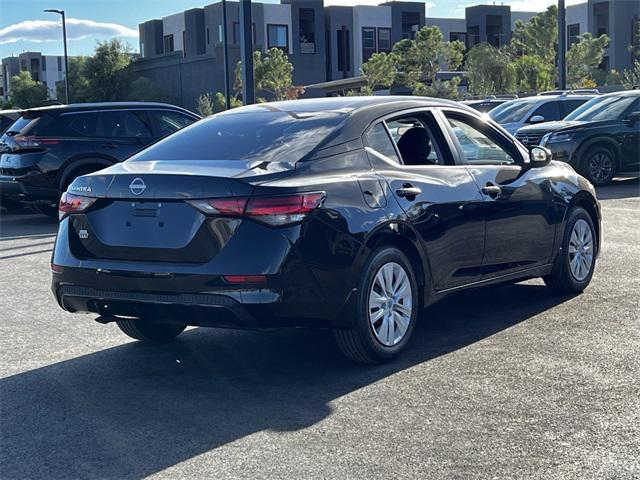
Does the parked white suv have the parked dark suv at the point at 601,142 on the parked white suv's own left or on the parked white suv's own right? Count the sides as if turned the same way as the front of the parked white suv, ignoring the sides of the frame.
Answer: on the parked white suv's own left

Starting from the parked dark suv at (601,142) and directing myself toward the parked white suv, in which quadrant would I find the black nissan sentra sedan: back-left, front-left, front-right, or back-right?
back-left

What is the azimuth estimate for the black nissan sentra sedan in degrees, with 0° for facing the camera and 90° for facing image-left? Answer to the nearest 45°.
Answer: approximately 225°

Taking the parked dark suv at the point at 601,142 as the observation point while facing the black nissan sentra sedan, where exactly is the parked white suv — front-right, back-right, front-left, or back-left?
back-right

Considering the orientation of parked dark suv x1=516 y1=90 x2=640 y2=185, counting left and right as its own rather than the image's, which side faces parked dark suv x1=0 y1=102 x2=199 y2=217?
front

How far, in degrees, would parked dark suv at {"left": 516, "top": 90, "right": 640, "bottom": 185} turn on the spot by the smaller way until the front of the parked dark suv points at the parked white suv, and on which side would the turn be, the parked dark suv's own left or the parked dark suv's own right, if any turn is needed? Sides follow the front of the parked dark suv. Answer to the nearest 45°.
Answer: approximately 135° to the parked dark suv's own right

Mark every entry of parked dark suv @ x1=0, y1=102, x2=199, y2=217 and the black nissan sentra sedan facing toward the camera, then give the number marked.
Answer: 0

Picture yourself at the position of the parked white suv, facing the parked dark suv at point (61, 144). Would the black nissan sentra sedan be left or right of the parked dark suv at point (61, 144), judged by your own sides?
left

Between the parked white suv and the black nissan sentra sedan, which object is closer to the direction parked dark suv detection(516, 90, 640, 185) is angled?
the black nissan sentra sedan

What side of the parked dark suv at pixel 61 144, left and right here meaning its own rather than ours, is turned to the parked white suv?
front

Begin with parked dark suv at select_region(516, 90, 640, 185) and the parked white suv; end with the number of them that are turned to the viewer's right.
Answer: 0

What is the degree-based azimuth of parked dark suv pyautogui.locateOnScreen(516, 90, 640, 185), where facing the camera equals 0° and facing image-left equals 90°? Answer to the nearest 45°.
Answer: approximately 45°

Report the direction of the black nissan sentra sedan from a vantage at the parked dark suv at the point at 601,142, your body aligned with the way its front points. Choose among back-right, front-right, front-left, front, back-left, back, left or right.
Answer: front-left

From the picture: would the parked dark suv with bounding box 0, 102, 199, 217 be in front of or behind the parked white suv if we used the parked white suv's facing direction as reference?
in front

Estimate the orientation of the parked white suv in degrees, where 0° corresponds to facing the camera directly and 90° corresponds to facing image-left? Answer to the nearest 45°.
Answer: approximately 45°

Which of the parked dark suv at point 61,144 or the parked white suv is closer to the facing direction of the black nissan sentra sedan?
the parked white suv

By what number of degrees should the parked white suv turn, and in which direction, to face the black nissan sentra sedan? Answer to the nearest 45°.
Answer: approximately 45° to its left

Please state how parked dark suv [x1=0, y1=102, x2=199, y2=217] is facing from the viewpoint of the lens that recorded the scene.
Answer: facing away from the viewer and to the right of the viewer
